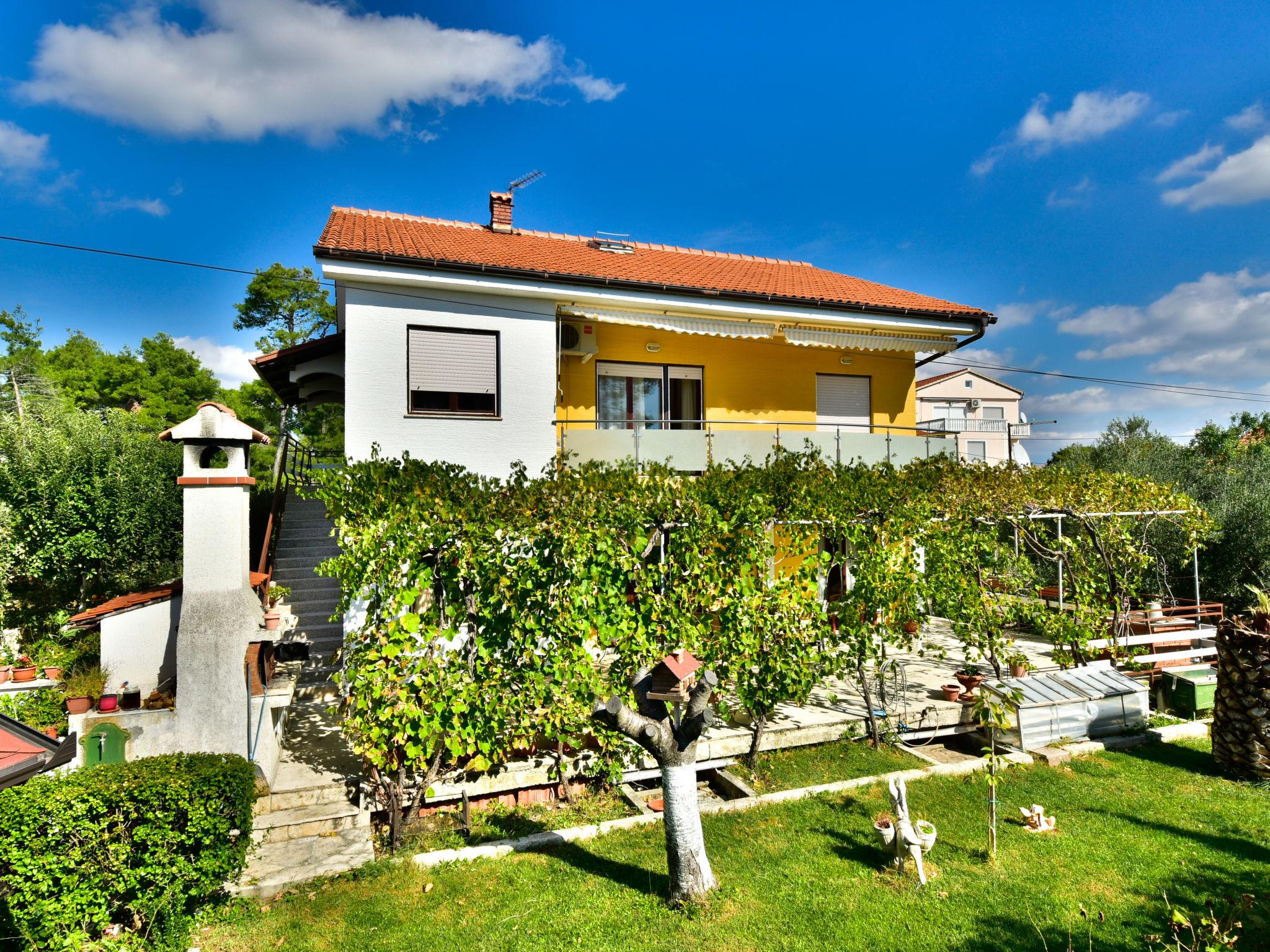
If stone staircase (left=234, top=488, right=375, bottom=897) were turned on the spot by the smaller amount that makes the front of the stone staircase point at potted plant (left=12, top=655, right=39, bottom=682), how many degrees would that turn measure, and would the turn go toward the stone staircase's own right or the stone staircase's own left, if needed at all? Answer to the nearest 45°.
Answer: approximately 135° to the stone staircase's own right

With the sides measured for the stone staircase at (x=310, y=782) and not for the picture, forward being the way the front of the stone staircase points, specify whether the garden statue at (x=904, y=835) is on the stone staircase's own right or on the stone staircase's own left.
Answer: on the stone staircase's own left

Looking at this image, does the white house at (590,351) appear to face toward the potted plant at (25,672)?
no

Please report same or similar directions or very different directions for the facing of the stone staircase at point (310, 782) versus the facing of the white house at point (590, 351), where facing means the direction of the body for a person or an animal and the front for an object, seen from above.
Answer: same or similar directions

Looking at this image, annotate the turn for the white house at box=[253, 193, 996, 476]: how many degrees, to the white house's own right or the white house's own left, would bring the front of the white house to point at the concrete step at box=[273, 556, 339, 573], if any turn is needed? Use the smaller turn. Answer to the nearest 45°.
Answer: approximately 90° to the white house's own right

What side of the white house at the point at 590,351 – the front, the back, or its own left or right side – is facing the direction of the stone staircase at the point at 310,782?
front

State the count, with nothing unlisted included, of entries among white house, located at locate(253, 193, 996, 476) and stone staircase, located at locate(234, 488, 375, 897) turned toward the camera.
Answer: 2

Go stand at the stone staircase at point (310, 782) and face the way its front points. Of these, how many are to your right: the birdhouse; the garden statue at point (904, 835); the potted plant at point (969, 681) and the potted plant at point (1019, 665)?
0

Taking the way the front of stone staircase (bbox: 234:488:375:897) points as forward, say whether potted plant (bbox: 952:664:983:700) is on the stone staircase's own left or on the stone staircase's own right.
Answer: on the stone staircase's own left

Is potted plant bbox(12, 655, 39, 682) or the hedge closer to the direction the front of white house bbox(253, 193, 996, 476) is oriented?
the hedge

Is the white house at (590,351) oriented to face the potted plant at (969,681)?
no

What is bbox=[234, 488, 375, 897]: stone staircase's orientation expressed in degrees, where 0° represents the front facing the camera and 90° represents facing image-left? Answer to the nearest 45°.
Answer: approximately 0°

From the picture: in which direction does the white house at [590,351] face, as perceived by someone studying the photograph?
facing the viewer

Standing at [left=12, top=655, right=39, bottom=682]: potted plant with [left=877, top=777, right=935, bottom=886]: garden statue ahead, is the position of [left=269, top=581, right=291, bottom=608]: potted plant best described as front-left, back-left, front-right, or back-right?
front-left

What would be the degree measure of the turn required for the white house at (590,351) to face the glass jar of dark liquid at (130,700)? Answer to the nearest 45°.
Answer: approximately 45° to its right

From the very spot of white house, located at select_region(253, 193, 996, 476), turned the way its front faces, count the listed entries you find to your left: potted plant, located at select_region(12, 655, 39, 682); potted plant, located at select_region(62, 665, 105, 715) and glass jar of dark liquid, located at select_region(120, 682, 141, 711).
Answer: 0
